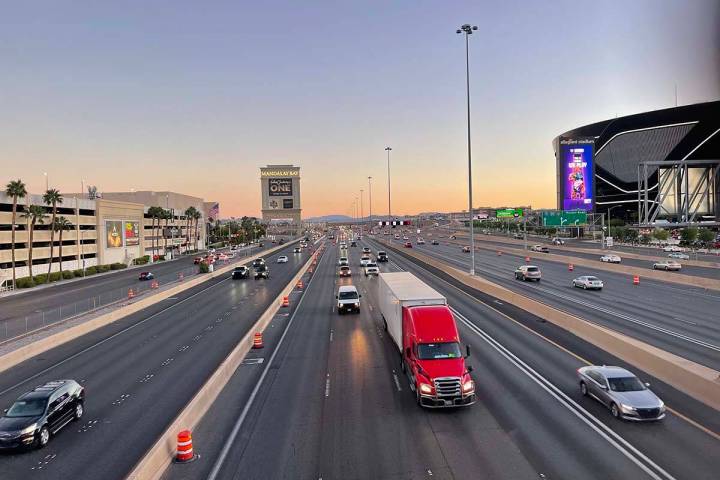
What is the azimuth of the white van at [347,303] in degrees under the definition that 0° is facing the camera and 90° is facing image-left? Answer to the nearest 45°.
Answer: approximately 0°

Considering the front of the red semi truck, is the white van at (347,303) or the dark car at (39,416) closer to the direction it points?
the dark car

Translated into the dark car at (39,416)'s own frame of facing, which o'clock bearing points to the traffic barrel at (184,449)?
The traffic barrel is roughly at 9 o'clock from the dark car.

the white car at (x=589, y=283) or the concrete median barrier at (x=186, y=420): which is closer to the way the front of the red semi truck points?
the concrete median barrier
